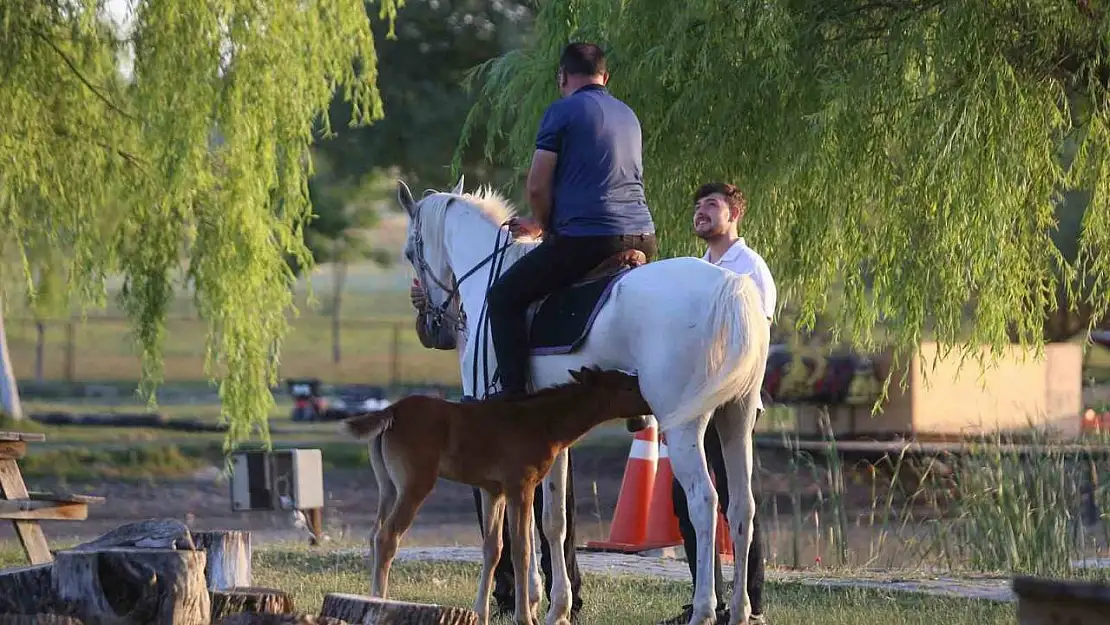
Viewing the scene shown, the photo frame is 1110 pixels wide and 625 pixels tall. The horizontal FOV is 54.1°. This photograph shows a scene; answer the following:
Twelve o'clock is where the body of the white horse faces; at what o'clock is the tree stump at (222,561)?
The tree stump is roughly at 11 o'clock from the white horse.

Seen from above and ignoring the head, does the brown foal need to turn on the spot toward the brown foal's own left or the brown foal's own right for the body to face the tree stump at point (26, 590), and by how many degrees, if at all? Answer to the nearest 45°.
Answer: approximately 180°

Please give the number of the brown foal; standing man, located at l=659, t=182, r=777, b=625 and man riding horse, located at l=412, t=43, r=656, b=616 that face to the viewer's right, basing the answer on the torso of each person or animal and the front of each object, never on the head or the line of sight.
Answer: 1

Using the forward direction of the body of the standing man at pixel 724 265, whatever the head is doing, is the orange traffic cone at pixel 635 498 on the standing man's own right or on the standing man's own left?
on the standing man's own right

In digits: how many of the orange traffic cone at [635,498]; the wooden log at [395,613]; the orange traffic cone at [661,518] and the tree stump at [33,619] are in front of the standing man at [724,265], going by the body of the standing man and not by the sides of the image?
2

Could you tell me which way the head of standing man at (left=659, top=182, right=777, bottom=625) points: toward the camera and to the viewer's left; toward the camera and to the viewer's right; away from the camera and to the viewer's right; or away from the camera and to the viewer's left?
toward the camera and to the viewer's left

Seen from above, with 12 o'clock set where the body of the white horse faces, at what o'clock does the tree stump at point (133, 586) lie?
The tree stump is roughly at 10 o'clock from the white horse.

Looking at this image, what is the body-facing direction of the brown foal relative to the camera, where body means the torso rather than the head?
to the viewer's right

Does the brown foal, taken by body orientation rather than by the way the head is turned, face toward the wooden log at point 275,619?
no

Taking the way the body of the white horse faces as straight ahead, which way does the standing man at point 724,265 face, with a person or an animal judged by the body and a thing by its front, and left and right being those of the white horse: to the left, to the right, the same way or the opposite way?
to the left

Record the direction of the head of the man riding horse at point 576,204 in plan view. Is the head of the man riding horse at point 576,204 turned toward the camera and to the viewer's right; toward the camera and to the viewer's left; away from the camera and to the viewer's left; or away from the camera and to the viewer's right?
away from the camera and to the viewer's left

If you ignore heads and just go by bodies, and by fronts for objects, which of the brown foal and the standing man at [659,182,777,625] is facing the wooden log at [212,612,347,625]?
the standing man

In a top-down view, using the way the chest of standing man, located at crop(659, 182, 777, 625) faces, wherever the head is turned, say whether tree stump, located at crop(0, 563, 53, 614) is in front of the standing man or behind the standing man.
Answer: in front

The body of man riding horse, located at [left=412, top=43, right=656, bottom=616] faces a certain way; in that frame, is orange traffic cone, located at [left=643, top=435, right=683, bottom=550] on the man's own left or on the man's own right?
on the man's own right

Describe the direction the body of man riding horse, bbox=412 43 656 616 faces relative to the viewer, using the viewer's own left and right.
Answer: facing away from the viewer and to the left of the viewer
